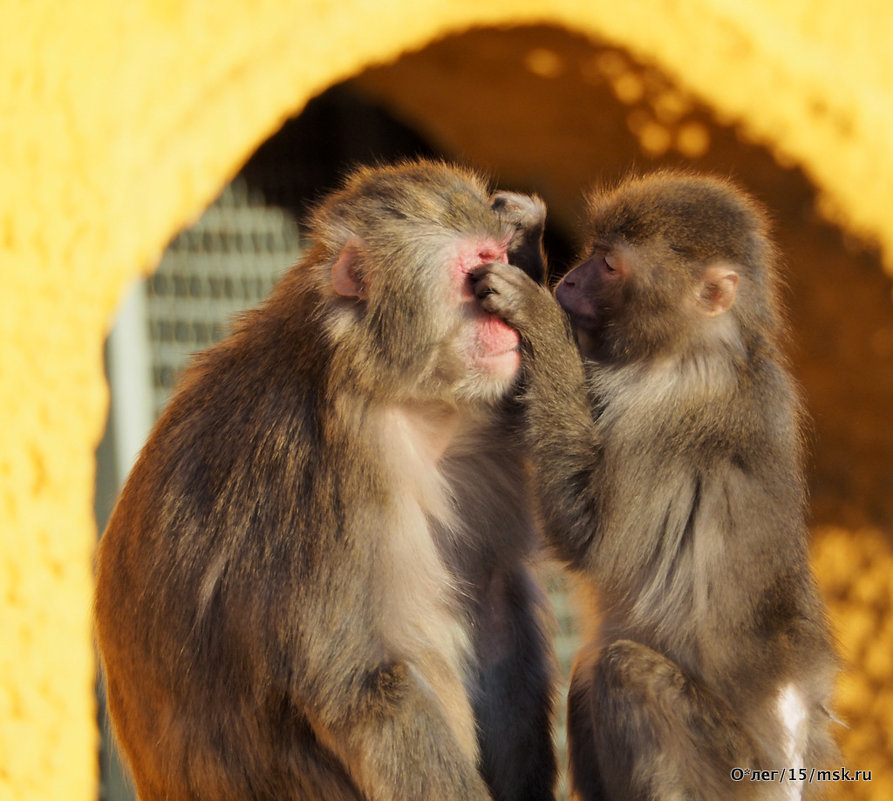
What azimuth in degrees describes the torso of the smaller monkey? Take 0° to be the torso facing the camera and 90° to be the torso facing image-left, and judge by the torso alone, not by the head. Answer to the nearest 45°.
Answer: approximately 90°

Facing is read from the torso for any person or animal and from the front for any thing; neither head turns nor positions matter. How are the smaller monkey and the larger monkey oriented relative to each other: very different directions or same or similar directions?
very different directions

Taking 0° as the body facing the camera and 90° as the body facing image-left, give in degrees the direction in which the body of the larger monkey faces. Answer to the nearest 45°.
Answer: approximately 270°

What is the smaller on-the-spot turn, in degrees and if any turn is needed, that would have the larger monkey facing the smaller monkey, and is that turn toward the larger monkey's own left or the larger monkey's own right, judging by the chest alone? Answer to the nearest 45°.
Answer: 0° — it already faces it

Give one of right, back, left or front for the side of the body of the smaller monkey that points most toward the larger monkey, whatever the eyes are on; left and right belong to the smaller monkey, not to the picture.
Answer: front
